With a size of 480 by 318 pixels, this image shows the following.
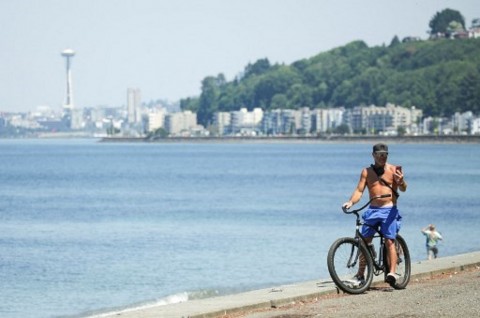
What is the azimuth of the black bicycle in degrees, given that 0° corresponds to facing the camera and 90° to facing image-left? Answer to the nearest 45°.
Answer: approximately 45°

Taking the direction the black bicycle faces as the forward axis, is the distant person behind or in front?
behind
